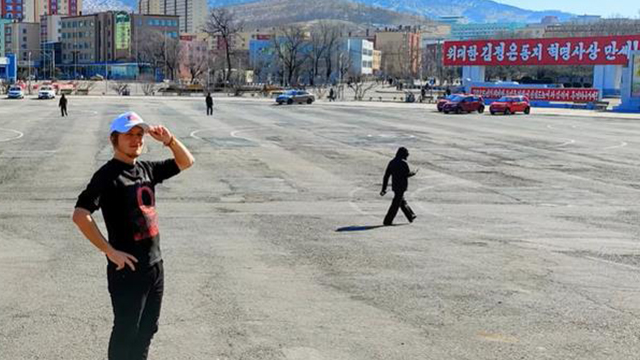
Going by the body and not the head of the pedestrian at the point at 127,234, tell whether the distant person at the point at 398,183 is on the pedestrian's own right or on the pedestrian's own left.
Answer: on the pedestrian's own left

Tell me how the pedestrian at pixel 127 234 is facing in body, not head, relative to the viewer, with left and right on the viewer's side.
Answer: facing the viewer and to the right of the viewer
